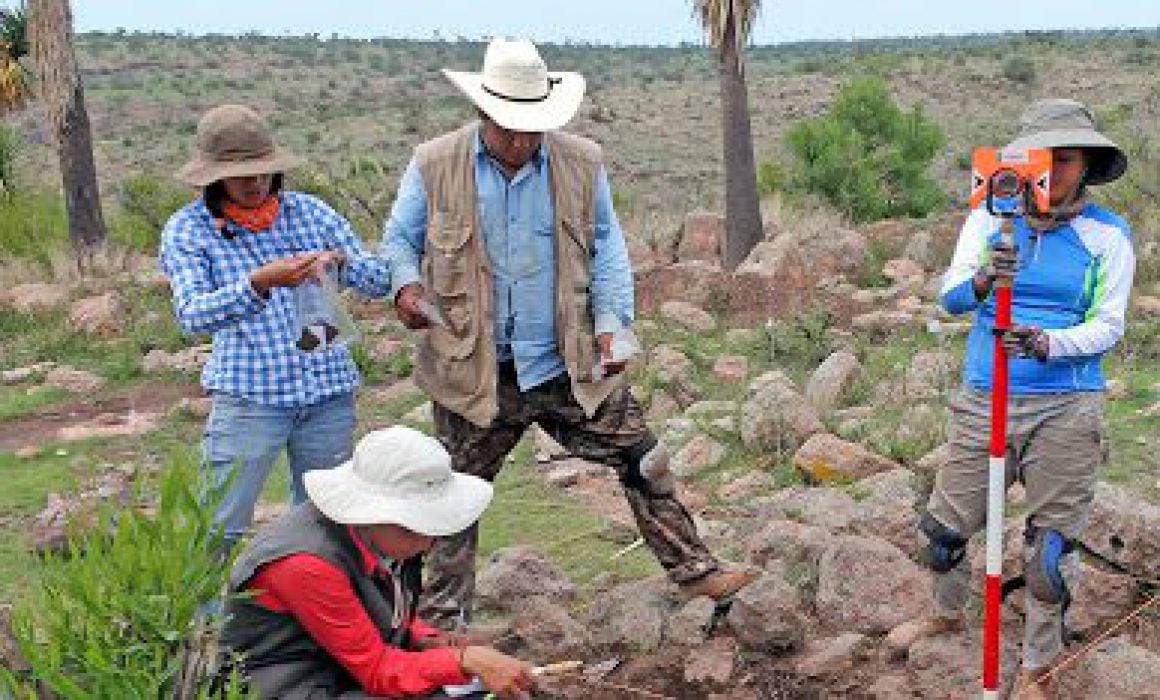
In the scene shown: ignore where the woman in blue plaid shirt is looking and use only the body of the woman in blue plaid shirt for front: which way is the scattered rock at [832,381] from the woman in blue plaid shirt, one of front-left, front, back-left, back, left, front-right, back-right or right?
left

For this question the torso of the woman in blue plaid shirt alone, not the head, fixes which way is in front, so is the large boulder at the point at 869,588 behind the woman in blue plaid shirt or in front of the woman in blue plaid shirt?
in front

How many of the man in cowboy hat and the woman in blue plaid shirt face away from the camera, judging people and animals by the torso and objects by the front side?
0

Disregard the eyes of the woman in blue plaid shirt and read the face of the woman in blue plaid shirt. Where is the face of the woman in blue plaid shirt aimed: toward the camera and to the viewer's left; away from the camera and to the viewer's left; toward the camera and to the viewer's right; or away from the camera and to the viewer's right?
toward the camera and to the viewer's right

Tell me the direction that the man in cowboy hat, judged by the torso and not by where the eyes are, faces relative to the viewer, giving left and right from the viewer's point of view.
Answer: facing the viewer

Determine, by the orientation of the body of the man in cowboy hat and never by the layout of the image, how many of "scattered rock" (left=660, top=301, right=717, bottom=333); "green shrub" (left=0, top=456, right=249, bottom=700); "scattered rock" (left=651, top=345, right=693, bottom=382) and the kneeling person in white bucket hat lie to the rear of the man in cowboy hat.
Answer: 2

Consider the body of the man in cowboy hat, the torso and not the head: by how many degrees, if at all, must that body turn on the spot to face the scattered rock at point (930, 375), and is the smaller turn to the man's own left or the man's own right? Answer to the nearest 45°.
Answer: approximately 135° to the man's own left

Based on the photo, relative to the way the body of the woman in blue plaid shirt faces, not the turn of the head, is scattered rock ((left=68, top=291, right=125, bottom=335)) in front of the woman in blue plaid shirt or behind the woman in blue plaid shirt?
behind

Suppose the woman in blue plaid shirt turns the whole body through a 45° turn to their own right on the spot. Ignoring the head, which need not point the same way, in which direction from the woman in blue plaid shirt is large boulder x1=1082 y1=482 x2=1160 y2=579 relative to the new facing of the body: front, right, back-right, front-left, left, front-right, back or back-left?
left

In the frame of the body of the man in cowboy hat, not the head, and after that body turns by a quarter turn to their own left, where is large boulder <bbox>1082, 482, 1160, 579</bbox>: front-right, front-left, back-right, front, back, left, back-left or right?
front

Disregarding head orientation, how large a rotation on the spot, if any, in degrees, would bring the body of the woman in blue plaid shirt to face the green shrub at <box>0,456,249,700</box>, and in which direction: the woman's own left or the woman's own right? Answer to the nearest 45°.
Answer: approximately 45° to the woman's own right

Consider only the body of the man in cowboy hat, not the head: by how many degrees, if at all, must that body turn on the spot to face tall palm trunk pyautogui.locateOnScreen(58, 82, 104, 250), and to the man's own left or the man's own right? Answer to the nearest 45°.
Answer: approximately 135° to the man's own right

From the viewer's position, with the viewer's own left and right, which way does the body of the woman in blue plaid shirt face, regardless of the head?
facing the viewer and to the right of the viewer

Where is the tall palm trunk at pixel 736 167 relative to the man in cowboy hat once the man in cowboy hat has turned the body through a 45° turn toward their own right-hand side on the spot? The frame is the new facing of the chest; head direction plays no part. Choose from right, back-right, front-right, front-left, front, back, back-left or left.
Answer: back-right

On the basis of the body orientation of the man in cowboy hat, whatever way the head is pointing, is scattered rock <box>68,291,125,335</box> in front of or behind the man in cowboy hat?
behind
